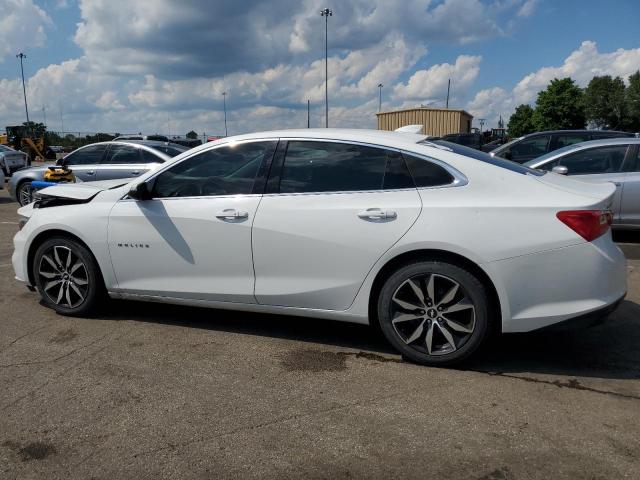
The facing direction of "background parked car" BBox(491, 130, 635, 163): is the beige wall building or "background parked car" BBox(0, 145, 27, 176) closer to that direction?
the background parked car

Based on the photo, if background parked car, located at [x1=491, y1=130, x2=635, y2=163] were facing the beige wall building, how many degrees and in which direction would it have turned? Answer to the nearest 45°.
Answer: approximately 90° to its right

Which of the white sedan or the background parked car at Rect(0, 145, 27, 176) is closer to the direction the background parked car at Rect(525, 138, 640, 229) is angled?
the background parked car

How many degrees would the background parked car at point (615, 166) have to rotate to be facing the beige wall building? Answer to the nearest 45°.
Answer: approximately 90° to its right

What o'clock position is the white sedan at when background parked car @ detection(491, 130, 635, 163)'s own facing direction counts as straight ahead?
The white sedan is roughly at 9 o'clock from the background parked car.

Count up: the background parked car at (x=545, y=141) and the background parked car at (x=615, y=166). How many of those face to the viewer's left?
2

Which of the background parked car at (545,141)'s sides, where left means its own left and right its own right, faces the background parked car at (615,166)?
left

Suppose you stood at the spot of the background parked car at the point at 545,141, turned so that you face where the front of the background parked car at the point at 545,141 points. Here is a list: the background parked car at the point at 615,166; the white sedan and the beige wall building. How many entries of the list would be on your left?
2

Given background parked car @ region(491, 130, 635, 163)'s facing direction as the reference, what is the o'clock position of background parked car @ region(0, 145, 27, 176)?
background parked car @ region(0, 145, 27, 176) is roughly at 12 o'clock from background parked car @ region(491, 130, 635, 163).

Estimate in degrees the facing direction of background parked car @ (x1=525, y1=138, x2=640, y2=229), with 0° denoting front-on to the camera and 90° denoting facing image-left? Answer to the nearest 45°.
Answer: approximately 90°

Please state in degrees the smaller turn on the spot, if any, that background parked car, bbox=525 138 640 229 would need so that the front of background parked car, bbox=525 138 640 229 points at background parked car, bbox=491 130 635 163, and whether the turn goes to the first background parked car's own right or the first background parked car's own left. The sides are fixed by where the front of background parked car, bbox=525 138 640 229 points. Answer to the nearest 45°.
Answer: approximately 90° to the first background parked car's own right

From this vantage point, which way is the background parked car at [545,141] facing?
to the viewer's left
